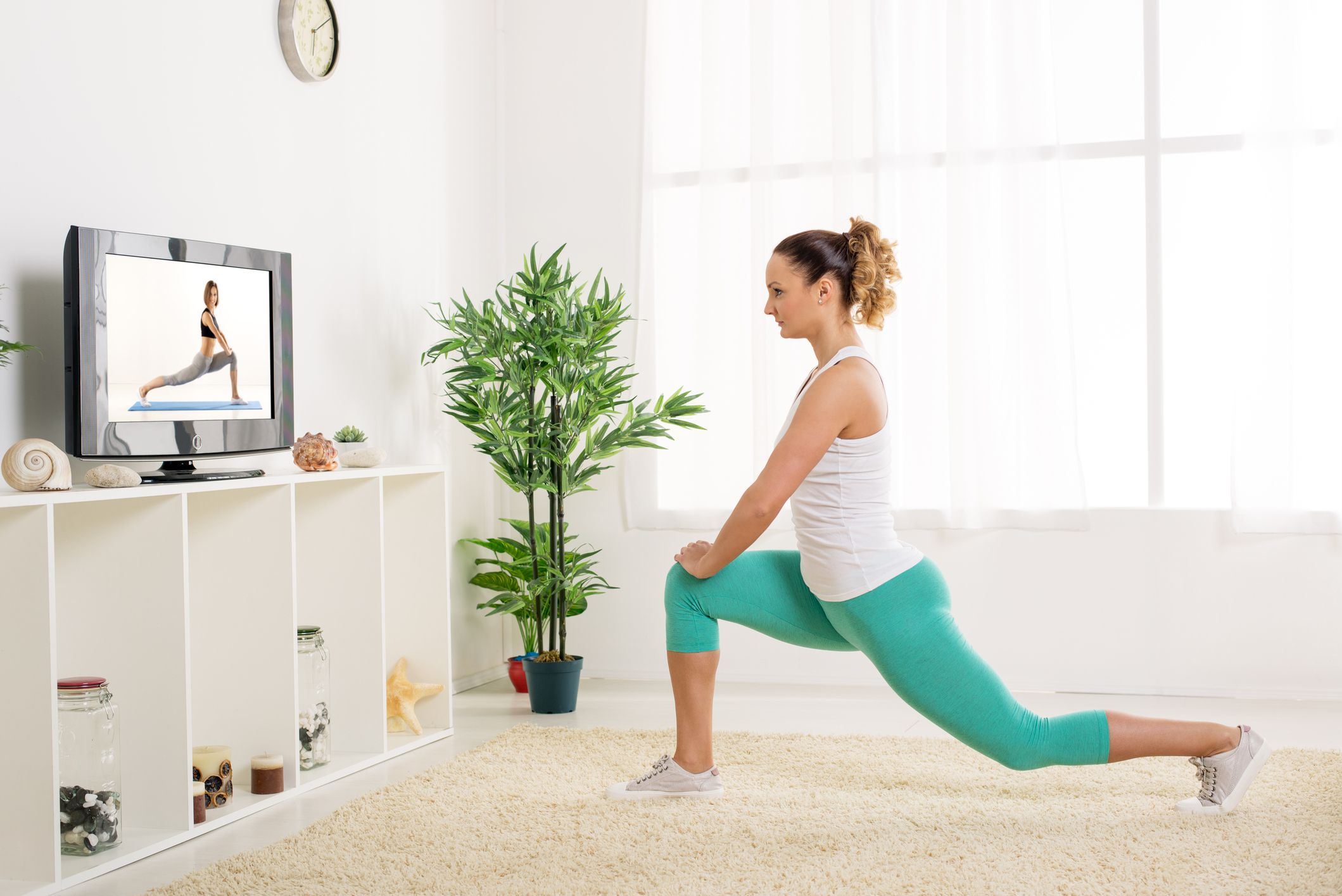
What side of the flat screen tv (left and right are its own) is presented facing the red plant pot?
left

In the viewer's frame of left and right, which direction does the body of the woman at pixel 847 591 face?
facing to the left of the viewer

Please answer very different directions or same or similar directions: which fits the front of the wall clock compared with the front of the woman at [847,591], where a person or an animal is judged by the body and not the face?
very different directions

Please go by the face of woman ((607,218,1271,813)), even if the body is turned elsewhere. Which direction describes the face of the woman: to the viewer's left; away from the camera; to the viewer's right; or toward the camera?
to the viewer's left

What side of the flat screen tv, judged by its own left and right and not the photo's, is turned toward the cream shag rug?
front

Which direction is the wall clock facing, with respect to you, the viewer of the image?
facing the viewer and to the right of the viewer
